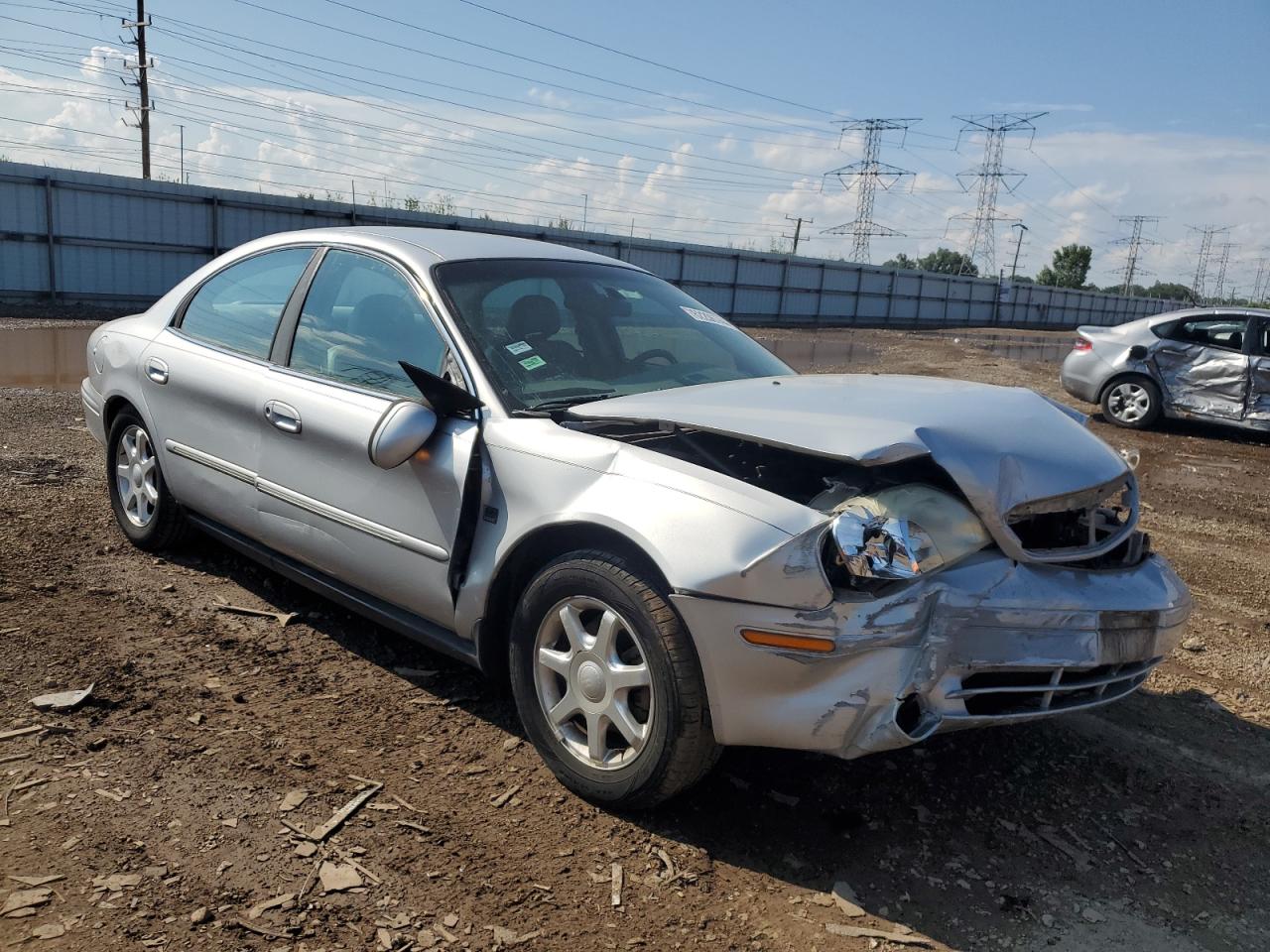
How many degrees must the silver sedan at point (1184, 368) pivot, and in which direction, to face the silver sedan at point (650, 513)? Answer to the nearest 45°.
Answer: approximately 90° to its right

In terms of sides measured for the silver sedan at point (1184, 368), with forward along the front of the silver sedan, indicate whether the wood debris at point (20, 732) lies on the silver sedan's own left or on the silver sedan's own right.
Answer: on the silver sedan's own right

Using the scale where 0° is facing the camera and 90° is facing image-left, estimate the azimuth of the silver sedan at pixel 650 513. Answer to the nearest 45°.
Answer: approximately 315°

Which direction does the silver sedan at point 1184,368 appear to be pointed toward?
to the viewer's right

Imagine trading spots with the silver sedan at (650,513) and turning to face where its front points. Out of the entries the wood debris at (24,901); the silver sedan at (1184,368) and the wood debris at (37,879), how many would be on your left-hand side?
1

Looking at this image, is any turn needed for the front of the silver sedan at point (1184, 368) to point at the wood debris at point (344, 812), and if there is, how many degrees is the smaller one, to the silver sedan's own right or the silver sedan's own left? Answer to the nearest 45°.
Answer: approximately 90° to the silver sedan's own right

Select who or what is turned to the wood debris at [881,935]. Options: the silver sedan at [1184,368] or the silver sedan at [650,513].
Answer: the silver sedan at [650,513]

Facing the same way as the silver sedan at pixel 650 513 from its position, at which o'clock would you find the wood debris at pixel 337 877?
The wood debris is roughly at 3 o'clock from the silver sedan.

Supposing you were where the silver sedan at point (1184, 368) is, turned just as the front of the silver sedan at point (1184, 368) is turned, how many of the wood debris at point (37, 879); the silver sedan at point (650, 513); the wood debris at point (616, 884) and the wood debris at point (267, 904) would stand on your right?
4

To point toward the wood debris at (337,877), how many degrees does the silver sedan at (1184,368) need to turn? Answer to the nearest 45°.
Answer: approximately 90° to its right

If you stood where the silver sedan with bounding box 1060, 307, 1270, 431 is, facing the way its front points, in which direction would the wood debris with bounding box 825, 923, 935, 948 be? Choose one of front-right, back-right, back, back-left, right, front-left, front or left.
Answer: right

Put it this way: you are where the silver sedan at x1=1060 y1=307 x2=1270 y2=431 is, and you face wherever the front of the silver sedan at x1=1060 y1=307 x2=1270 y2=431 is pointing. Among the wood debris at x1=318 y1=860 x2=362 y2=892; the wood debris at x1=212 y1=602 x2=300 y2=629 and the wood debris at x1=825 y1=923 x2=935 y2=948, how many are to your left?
0

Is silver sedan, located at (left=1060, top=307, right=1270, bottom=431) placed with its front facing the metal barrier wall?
no

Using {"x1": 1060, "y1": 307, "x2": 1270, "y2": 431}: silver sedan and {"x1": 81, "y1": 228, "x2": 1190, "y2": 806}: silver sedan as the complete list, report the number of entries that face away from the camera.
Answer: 0

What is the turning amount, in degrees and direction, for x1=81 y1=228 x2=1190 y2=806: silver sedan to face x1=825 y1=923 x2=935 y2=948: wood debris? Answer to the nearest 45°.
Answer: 0° — it already faces it

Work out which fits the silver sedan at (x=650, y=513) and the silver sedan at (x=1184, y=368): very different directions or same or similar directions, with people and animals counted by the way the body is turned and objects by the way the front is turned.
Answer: same or similar directions

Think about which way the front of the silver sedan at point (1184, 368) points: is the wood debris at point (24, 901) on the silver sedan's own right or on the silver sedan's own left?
on the silver sedan's own right

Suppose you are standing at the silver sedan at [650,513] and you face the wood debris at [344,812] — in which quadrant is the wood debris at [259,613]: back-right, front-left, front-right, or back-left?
front-right

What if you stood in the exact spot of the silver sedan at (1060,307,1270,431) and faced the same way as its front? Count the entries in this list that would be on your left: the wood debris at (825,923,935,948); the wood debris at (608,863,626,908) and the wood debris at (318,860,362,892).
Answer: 0
